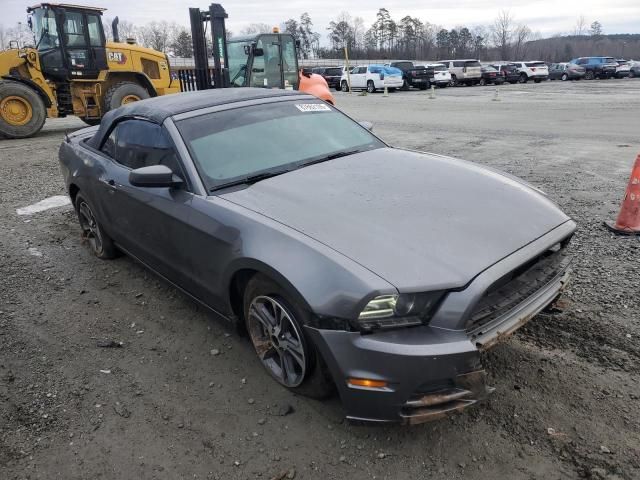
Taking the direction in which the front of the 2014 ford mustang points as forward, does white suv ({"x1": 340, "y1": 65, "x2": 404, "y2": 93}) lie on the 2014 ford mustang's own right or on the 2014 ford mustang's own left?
on the 2014 ford mustang's own left

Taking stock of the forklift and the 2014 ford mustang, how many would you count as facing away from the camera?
0

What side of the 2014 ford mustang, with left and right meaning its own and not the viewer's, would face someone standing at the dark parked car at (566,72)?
left

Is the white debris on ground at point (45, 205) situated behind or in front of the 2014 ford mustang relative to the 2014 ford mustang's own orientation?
behind

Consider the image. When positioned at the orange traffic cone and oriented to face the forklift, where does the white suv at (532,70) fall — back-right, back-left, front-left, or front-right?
front-right

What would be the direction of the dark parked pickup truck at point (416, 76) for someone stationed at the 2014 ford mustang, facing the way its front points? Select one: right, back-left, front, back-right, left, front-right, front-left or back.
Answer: back-left

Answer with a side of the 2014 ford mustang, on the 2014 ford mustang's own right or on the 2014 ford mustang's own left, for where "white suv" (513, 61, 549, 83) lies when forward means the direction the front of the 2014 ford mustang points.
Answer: on the 2014 ford mustang's own left

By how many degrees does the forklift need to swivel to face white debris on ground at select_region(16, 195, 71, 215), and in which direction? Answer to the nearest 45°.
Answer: approximately 45° to its left

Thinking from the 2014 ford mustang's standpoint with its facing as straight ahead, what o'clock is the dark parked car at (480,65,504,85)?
The dark parked car is roughly at 8 o'clock from the 2014 ford mustang.

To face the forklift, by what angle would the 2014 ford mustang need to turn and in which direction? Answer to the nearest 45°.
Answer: approximately 135° to its left

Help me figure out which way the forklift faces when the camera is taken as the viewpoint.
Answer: facing the viewer and to the left of the viewer

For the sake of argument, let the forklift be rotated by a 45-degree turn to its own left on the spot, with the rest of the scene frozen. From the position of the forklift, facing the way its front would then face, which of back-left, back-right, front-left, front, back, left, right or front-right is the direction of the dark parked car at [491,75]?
back-left

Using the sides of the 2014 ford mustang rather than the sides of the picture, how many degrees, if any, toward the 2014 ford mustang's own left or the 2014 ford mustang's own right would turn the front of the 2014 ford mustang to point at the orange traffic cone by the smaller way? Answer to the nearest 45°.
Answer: approximately 90° to the 2014 ford mustang's own left

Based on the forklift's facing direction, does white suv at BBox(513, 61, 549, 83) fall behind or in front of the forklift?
behind

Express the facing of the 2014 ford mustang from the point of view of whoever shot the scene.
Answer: facing the viewer and to the right of the viewer

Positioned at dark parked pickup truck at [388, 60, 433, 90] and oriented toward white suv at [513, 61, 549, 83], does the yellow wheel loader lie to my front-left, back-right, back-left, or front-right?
back-right
